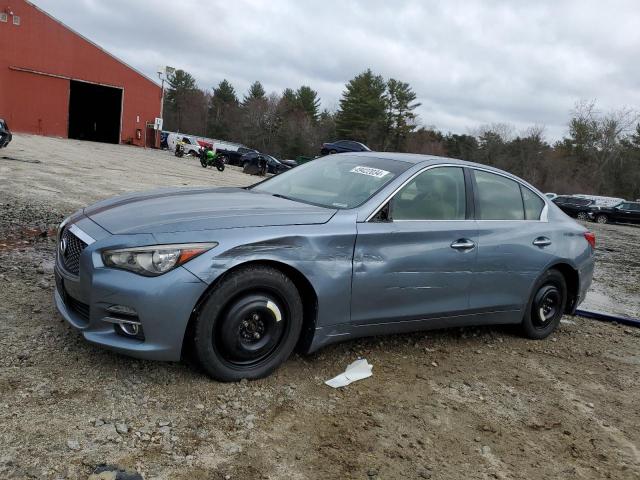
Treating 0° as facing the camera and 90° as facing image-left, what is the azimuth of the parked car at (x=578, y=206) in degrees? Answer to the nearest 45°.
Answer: approximately 45°

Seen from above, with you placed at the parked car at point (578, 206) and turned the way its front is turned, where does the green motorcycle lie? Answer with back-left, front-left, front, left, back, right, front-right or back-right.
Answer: front

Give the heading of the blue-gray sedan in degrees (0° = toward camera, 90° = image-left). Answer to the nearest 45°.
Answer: approximately 45°

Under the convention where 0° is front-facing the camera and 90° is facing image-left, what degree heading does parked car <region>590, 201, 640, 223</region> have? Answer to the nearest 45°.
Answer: approximately 90°

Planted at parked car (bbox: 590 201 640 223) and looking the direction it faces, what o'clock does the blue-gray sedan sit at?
The blue-gray sedan is roughly at 9 o'clock from the parked car.

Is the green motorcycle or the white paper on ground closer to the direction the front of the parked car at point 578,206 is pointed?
the green motorcycle

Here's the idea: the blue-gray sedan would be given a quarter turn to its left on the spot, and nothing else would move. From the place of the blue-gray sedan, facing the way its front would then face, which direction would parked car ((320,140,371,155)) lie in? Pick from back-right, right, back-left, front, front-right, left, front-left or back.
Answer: back-left

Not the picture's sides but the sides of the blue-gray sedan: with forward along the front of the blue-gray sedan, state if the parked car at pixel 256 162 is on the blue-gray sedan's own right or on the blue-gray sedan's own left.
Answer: on the blue-gray sedan's own right

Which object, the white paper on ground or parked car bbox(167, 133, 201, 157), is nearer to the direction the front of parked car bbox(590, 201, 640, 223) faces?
the parked car

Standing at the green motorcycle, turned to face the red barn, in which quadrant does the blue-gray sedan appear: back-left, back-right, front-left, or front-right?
back-left

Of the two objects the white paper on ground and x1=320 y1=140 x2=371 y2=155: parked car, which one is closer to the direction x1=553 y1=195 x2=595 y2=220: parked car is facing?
the parked car

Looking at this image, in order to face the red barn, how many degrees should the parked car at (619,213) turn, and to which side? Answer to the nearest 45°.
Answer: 0° — it already faces it

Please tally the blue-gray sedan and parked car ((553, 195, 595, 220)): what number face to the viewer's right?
0

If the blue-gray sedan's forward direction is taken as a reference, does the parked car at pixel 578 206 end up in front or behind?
behind
